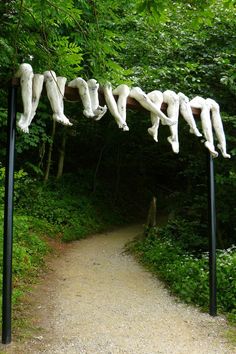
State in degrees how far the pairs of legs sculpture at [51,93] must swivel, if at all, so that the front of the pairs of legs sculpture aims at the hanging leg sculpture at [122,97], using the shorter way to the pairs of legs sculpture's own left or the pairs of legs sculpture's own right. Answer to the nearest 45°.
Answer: approximately 45° to the pairs of legs sculpture's own left

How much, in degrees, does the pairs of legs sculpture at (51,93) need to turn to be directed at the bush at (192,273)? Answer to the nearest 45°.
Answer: approximately 90° to its left

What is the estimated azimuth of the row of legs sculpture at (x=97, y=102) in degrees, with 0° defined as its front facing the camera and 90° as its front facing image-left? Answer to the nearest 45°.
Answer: approximately 315°

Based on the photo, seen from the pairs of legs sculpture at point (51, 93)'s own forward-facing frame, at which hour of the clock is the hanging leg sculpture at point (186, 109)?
The hanging leg sculpture is roughly at 10 o'clock from the pairs of legs sculpture.
